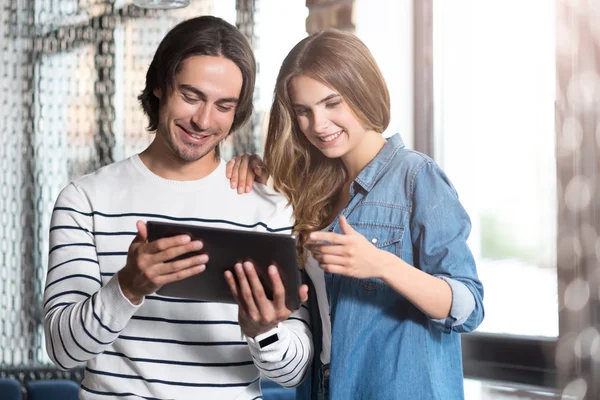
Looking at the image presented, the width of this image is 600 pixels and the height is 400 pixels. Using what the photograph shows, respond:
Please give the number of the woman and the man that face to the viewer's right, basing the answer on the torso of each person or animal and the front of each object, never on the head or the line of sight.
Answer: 0

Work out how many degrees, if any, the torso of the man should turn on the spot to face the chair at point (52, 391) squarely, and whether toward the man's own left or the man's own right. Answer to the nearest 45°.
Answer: approximately 180°

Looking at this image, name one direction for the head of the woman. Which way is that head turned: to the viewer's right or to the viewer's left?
to the viewer's left

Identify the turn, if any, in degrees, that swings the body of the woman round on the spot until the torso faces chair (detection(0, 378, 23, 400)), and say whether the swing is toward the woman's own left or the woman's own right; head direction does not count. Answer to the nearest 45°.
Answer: approximately 90° to the woman's own right

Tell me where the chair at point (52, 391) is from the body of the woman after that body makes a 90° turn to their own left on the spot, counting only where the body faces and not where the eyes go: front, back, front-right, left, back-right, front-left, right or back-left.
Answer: back

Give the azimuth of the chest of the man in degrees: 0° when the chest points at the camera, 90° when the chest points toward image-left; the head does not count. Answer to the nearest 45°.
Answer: approximately 0°

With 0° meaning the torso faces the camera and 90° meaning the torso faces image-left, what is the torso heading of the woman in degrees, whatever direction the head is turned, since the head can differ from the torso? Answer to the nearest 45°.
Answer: approximately 45°

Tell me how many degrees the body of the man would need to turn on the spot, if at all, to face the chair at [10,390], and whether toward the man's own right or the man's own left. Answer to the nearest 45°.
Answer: approximately 135° to the man's own right
